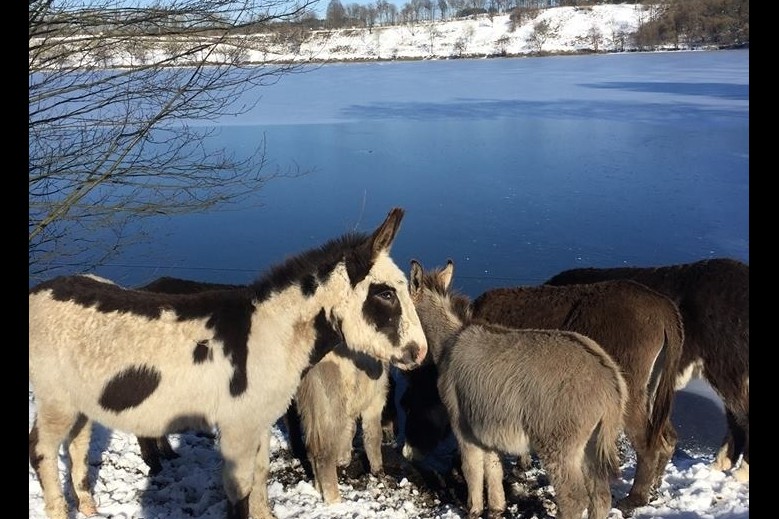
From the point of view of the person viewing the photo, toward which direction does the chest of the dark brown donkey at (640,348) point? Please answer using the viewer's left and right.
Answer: facing away from the viewer and to the left of the viewer

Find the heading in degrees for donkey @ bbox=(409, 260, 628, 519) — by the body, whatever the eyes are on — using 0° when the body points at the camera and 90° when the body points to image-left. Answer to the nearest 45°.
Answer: approximately 135°

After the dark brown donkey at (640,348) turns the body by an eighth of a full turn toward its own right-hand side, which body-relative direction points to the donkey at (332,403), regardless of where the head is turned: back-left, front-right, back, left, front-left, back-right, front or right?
left

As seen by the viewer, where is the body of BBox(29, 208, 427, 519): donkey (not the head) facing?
to the viewer's right

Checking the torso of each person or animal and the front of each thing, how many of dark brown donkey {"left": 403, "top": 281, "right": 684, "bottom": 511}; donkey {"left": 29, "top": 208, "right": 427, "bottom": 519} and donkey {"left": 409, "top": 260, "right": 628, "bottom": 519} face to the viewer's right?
1

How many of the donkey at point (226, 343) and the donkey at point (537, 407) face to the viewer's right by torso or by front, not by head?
1

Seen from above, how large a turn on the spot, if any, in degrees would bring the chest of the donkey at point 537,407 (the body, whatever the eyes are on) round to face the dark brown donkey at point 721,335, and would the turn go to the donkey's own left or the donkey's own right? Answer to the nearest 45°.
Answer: approximately 90° to the donkey's own right

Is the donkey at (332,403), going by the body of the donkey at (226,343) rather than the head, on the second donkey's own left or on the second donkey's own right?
on the second donkey's own left

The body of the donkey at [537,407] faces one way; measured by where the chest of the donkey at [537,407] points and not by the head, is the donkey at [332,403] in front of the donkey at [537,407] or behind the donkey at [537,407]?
in front
